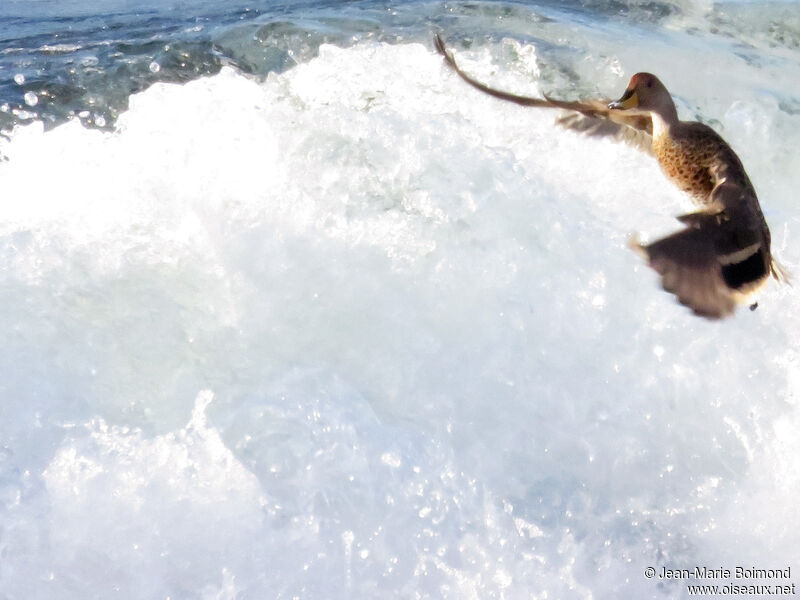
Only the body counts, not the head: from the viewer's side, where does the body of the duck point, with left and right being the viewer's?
facing to the left of the viewer
